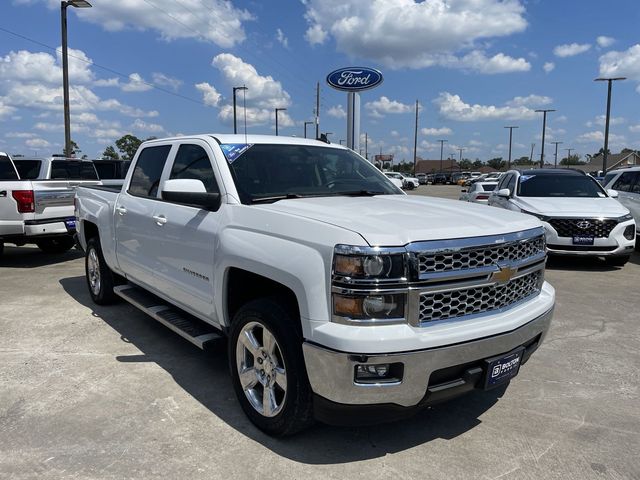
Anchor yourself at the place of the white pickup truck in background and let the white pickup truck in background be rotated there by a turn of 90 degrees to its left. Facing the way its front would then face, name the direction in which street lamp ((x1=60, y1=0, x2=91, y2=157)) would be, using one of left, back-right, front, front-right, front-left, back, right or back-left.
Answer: back-right

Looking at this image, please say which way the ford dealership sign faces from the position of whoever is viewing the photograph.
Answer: facing the viewer

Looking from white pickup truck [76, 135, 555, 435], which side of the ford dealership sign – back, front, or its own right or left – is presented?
front

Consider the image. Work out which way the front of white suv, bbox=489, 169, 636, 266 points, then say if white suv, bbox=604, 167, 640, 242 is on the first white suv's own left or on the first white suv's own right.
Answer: on the first white suv's own left

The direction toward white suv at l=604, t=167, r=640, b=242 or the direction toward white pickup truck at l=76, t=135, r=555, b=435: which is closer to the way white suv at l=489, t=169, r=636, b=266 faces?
the white pickup truck

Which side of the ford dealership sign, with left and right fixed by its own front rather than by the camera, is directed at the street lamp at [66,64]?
front

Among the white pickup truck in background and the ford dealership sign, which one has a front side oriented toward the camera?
the ford dealership sign

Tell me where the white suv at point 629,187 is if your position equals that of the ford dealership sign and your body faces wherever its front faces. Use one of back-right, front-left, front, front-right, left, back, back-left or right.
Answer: front-left

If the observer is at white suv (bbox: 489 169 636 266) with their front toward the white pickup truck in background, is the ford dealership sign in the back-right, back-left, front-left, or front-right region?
front-right

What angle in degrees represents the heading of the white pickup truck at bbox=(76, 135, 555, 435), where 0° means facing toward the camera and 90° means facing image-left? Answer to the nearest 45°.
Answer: approximately 315°

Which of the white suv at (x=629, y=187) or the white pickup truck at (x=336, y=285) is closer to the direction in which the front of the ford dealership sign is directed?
the white pickup truck

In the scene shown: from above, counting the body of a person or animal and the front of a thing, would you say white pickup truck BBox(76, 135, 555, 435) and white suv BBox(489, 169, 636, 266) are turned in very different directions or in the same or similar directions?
same or similar directions

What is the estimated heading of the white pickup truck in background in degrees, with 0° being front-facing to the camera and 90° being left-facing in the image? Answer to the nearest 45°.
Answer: approximately 135°

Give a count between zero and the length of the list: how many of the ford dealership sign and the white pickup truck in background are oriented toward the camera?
1

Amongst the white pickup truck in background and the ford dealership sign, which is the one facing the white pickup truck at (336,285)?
the ford dealership sign
